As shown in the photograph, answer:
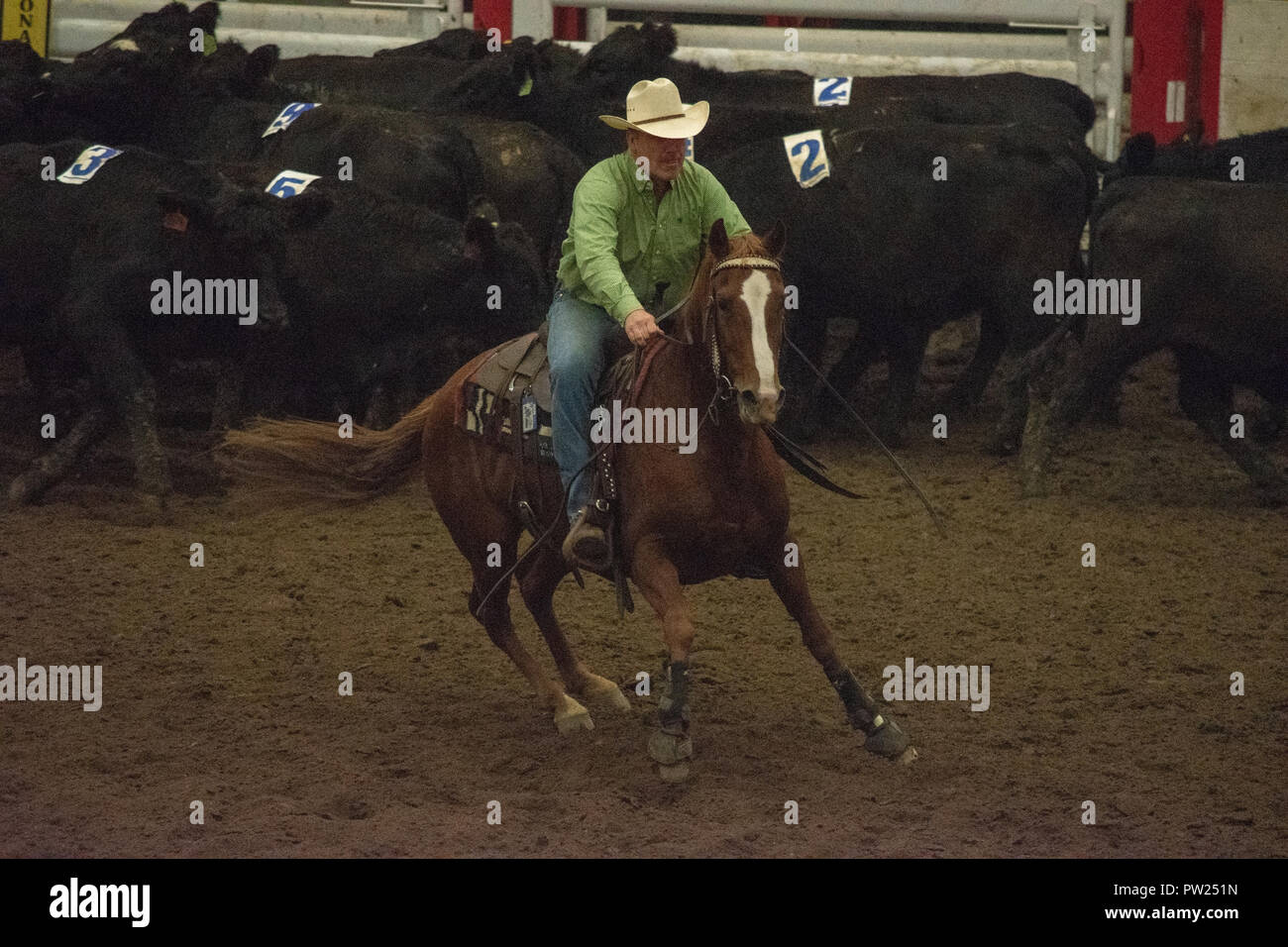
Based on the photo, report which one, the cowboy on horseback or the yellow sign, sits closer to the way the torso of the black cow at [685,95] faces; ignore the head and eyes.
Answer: the yellow sign

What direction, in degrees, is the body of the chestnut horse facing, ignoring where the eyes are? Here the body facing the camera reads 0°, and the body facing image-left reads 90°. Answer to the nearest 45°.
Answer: approximately 315°

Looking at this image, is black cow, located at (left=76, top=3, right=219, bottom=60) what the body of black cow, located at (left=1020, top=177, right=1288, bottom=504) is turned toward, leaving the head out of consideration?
no

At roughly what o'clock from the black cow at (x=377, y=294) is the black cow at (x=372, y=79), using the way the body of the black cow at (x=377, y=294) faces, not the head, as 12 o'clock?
the black cow at (x=372, y=79) is roughly at 9 o'clock from the black cow at (x=377, y=294).

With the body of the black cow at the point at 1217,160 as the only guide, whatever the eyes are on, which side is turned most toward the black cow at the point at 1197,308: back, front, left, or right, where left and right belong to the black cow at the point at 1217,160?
left

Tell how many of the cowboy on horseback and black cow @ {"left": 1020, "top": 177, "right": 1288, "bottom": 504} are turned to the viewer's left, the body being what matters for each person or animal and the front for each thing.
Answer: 0

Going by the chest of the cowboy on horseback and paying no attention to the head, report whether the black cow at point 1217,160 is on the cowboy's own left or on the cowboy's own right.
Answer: on the cowboy's own left

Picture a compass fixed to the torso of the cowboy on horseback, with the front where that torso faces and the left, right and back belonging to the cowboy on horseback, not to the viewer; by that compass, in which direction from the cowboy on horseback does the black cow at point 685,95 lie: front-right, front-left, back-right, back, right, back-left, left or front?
back-left

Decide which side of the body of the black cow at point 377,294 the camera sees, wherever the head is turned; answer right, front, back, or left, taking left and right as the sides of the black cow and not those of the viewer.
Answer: right

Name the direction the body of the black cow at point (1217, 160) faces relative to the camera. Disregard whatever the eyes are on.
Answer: to the viewer's left
